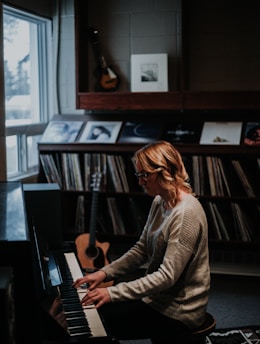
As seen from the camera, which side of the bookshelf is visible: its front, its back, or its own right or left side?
front

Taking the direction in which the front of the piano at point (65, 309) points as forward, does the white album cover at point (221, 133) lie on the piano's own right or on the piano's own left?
on the piano's own left

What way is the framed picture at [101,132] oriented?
toward the camera

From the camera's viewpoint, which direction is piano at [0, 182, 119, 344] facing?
to the viewer's right

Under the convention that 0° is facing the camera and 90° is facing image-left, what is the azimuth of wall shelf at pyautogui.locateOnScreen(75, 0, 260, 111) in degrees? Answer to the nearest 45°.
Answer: approximately 0°

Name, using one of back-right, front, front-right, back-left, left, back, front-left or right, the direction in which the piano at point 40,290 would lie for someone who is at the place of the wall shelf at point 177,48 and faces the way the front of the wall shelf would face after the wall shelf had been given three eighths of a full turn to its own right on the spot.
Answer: back-left

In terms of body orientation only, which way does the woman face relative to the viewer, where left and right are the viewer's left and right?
facing to the left of the viewer

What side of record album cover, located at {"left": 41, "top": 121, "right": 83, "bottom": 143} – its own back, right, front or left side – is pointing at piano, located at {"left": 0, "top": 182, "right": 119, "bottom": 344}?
front

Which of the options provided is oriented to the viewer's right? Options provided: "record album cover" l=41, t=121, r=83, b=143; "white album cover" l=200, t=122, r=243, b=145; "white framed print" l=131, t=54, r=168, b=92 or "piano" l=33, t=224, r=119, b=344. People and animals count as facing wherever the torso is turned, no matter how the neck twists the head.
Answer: the piano

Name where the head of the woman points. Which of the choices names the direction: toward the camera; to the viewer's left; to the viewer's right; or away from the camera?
to the viewer's left

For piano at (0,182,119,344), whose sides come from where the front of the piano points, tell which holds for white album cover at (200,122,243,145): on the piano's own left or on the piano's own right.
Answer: on the piano's own left

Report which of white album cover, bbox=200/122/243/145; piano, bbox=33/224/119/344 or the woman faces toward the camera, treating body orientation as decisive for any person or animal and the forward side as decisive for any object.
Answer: the white album cover

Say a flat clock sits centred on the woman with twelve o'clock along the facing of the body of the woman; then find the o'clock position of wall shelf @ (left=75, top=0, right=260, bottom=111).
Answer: The wall shelf is roughly at 3 o'clock from the woman.
